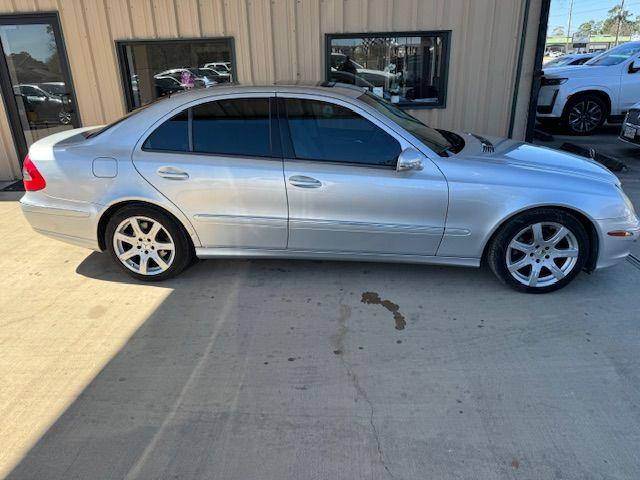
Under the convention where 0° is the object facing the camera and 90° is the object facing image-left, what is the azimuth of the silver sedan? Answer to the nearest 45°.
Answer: approximately 270°

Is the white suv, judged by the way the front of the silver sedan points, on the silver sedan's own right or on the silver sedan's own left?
on the silver sedan's own left
